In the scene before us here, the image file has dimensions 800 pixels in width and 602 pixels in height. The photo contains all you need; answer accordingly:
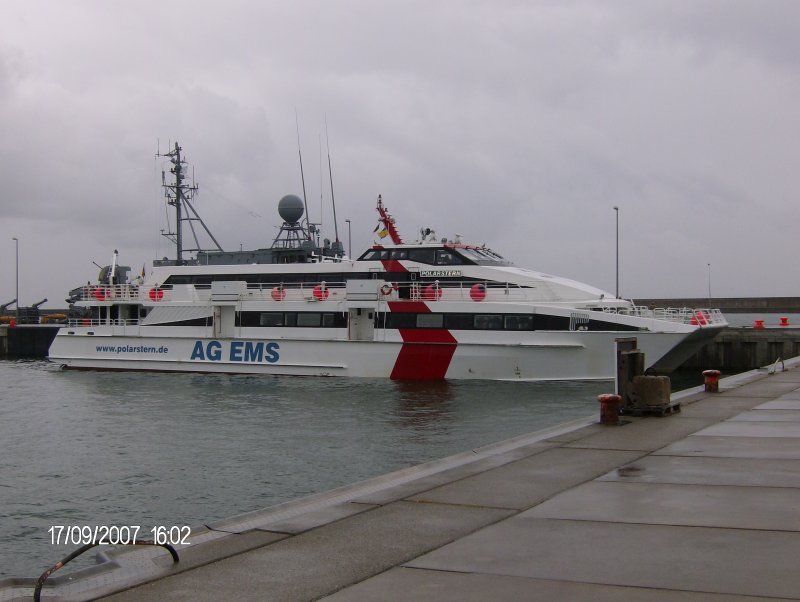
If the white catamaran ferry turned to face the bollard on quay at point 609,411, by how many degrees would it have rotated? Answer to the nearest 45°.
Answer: approximately 90° to its right

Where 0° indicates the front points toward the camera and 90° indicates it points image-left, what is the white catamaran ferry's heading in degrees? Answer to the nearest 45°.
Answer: approximately 270°

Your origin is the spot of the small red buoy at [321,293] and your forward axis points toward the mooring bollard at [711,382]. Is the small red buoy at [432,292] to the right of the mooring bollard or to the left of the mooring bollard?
left

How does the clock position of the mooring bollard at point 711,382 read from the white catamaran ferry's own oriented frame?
The mooring bollard is roughly at 2 o'clock from the white catamaran ferry.

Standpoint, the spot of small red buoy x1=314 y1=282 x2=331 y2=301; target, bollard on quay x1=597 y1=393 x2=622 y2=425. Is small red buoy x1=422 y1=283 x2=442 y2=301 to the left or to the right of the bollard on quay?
left
